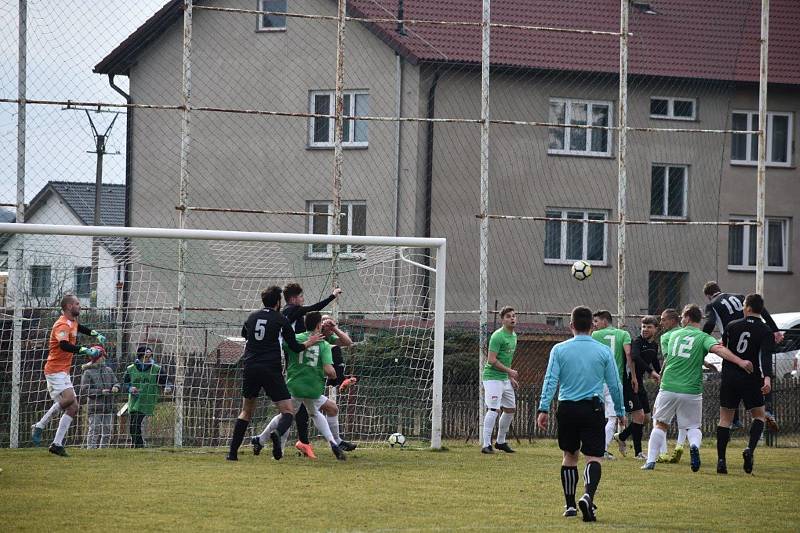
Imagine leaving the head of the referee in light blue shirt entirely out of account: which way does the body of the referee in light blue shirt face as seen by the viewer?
away from the camera

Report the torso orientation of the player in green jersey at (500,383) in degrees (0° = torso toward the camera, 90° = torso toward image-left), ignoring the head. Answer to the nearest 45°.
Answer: approximately 315°

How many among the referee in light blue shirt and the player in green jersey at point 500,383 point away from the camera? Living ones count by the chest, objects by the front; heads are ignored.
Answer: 1

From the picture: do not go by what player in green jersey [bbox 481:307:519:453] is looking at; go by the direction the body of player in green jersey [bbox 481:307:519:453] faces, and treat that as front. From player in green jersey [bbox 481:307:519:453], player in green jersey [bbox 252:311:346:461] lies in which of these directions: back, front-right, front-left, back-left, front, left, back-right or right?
right

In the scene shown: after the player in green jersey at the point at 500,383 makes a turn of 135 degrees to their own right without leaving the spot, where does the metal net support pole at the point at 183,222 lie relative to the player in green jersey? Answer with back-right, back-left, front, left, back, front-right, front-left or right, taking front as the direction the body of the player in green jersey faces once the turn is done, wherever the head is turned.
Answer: front

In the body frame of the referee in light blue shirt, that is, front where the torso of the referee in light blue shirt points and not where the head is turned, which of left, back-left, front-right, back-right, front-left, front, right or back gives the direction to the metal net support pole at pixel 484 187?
front

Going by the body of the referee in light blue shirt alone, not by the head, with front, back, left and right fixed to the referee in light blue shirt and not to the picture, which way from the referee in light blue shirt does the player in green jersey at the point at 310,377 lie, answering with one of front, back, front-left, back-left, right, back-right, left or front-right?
front-left

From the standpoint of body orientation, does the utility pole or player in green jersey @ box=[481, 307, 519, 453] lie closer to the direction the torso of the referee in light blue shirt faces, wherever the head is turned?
the player in green jersey

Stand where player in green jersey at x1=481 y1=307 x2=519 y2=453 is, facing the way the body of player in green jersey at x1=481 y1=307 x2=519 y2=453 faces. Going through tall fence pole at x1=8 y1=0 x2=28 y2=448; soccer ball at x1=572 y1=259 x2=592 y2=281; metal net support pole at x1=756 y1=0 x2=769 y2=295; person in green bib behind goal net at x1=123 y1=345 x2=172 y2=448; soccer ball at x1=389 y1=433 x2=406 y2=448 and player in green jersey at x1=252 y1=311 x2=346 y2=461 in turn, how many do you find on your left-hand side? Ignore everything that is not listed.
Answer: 2

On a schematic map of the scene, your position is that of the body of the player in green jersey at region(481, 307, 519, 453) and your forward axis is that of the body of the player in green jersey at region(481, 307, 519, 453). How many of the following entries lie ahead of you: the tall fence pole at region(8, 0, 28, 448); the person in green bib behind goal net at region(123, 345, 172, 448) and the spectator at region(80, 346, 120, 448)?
0

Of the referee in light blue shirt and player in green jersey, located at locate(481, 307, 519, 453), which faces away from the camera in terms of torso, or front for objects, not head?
the referee in light blue shirt

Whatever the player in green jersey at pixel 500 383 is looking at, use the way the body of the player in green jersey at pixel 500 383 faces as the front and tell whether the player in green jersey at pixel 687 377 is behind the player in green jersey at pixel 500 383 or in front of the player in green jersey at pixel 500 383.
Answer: in front

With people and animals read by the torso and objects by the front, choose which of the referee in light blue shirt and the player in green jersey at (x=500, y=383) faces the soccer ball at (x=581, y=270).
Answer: the referee in light blue shirt

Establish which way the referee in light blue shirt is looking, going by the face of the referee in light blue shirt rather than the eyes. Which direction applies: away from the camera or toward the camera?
away from the camera

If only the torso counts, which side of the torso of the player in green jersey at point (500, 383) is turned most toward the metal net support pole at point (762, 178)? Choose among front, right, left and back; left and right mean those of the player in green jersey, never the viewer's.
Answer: left

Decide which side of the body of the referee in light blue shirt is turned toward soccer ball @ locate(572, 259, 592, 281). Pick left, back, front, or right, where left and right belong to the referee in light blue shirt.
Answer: front

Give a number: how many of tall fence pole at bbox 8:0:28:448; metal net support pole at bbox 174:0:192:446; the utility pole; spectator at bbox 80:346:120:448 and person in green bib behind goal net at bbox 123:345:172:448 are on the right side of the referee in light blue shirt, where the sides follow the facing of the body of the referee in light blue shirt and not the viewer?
0

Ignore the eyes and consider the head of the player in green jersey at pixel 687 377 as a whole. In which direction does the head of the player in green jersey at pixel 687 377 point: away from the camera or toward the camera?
away from the camera

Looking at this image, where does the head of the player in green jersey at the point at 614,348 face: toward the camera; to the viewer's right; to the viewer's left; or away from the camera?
to the viewer's left
